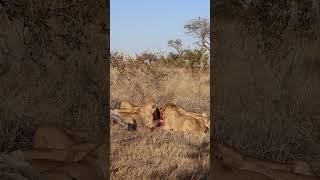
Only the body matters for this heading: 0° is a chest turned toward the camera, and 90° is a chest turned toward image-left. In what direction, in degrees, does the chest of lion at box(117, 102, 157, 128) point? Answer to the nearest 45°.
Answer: approximately 270°

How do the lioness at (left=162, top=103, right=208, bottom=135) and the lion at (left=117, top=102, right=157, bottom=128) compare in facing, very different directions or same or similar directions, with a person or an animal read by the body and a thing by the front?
very different directions

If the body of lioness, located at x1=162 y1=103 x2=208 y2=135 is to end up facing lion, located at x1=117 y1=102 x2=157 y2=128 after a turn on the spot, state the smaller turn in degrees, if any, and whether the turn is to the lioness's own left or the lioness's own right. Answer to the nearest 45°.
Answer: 0° — it already faces it

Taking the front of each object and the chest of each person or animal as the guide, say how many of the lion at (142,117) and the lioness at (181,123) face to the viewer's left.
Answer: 1

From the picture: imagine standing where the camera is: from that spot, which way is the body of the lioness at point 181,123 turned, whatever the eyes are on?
to the viewer's left
